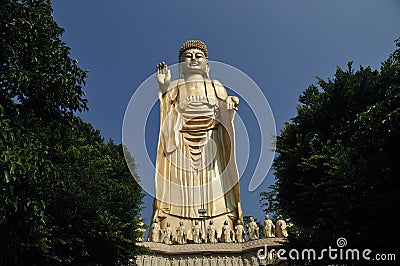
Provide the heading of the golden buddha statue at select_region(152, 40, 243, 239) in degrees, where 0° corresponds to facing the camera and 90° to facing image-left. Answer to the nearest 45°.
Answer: approximately 0°
